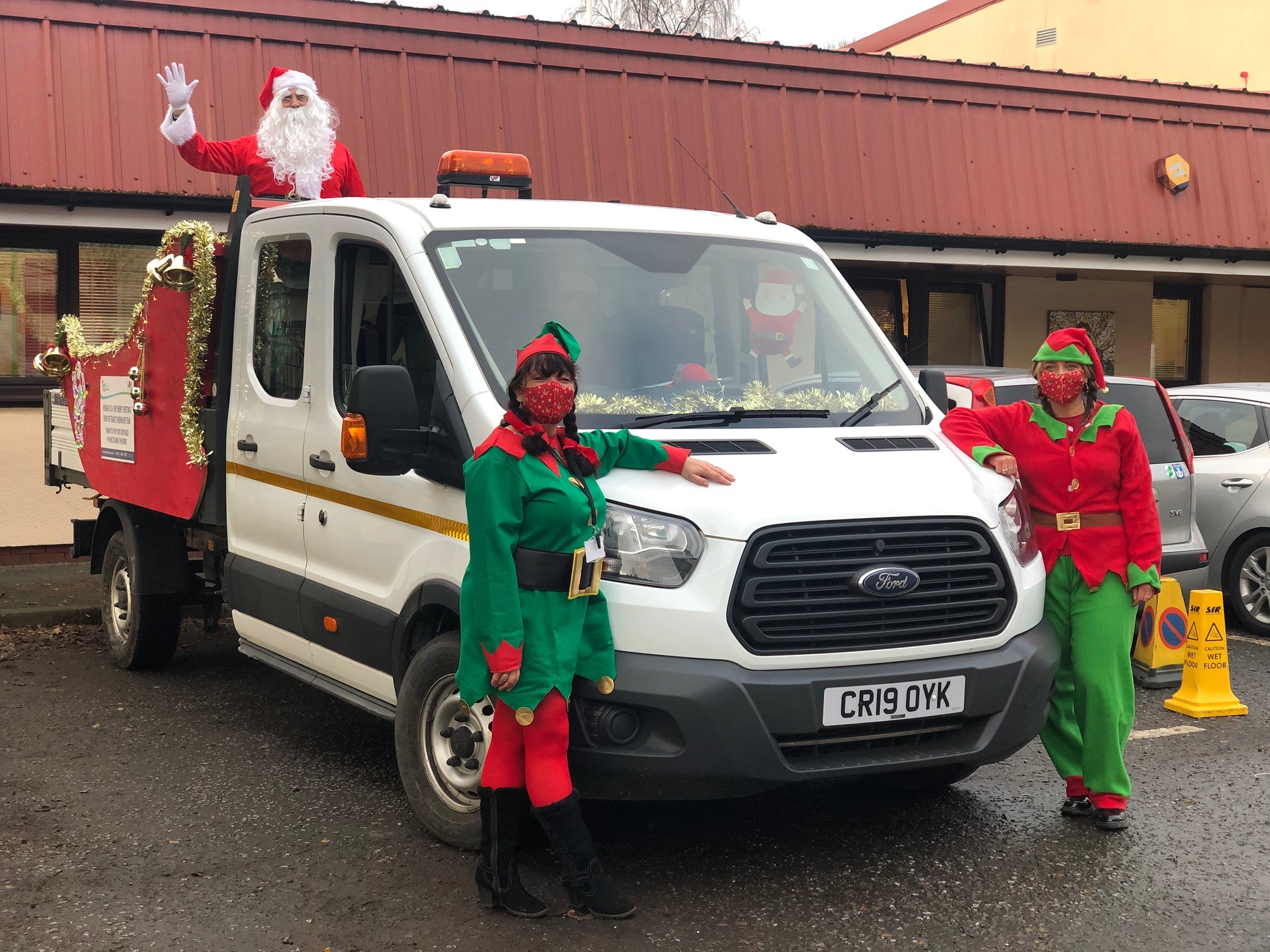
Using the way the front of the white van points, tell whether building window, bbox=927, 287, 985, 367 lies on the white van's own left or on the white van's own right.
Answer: on the white van's own left

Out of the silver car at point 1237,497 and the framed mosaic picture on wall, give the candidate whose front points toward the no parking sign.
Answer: the framed mosaic picture on wall

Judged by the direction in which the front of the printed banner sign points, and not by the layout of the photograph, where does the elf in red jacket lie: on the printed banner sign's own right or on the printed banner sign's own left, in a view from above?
on the printed banner sign's own left

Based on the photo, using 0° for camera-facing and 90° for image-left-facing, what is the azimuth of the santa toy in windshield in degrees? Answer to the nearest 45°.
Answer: approximately 0°

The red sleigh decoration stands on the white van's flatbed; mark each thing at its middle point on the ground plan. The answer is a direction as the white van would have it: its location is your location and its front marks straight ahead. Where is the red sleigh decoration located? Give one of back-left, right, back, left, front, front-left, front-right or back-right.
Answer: back

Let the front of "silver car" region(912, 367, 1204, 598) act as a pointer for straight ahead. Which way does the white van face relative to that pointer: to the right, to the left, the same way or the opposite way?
the opposite way

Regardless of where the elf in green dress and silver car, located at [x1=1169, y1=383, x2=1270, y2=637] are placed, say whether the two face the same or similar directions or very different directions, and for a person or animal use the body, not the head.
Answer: very different directions

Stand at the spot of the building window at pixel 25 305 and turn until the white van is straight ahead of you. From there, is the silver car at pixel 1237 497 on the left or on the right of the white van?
left

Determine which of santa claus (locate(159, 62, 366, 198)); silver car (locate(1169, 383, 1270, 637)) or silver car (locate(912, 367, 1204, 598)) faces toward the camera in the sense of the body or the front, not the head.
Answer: the santa claus

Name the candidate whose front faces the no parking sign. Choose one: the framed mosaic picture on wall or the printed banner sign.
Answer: the framed mosaic picture on wall

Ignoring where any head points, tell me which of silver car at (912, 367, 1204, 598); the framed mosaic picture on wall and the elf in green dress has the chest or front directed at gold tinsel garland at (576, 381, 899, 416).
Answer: the framed mosaic picture on wall
